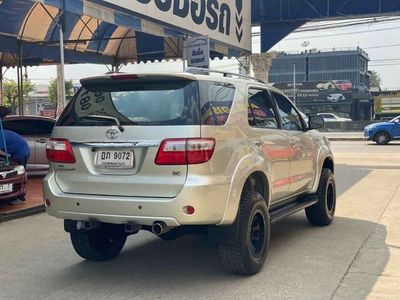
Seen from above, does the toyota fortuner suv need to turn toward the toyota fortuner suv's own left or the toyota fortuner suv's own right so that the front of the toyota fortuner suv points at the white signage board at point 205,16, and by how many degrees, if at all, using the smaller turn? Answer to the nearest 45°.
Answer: approximately 45° to the toyota fortuner suv's own left

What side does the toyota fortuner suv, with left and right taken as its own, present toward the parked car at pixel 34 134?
left

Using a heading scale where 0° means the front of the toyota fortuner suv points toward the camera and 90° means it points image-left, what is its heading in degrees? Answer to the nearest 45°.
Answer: approximately 225°

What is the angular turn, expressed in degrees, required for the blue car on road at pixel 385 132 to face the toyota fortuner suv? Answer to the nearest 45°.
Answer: approximately 90° to its left

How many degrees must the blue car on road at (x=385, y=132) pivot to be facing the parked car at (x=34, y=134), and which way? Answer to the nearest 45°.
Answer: approximately 45° to its left

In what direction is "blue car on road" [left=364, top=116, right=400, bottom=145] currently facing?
to the viewer's left

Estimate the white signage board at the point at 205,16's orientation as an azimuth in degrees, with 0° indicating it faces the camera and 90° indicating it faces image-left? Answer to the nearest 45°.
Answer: approximately 315°

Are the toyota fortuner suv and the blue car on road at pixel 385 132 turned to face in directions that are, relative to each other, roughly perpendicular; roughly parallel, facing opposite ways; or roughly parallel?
roughly perpendicular
